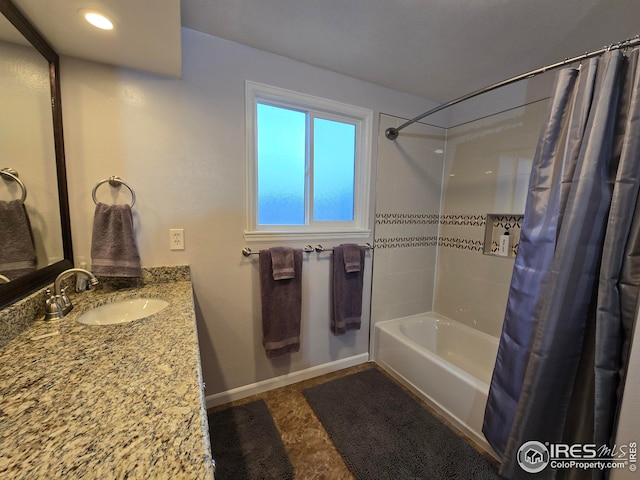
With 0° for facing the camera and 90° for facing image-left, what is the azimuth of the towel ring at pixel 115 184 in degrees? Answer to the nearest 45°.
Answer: approximately 0°

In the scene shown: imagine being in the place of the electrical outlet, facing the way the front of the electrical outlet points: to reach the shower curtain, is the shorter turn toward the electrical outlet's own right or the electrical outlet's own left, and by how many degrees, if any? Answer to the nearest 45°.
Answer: approximately 45° to the electrical outlet's own left

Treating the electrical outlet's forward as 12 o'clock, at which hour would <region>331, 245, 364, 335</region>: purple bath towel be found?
The purple bath towel is roughly at 9 o'clock from the electrical outlet.

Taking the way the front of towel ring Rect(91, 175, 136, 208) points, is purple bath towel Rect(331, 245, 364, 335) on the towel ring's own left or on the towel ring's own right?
on the towel ring's own left

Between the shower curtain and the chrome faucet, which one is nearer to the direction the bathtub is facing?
the chrome faucet

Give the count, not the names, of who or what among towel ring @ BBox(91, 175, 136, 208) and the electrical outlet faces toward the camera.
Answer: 2

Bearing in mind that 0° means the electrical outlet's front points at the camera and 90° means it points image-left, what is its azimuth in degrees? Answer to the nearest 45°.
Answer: approximately 0°

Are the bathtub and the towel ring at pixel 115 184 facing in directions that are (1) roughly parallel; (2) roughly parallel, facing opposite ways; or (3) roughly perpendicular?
roughly perpendicular
